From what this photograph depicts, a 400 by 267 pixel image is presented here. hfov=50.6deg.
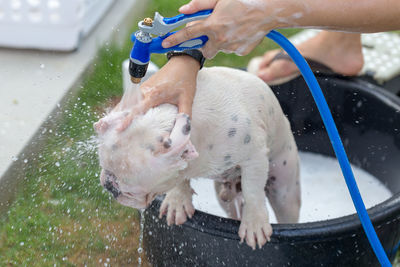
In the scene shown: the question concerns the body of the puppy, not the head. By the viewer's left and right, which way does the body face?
facing the viewer and to the left of the viewer

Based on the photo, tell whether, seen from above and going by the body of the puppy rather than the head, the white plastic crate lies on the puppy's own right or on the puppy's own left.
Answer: on the puppy's own right
